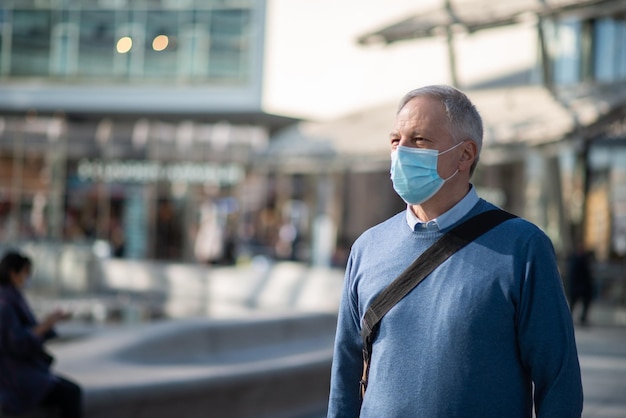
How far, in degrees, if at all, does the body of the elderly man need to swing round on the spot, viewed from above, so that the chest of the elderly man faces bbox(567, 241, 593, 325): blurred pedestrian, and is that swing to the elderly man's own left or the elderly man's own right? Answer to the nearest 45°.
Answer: approximately 135° to the elderly man's own right

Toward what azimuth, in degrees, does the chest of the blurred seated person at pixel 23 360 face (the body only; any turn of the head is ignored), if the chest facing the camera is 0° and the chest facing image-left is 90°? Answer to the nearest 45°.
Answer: approximately 270°

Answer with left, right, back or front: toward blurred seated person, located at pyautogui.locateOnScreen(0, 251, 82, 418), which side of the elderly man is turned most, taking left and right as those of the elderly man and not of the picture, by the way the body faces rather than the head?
right

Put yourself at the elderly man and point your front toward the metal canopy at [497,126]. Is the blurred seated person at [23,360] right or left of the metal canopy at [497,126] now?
left

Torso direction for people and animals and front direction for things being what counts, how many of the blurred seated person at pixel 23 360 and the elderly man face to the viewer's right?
1

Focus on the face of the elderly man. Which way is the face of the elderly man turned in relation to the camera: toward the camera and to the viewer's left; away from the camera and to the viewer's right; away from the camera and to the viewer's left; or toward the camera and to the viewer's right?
toward the camera and to the viewer's left

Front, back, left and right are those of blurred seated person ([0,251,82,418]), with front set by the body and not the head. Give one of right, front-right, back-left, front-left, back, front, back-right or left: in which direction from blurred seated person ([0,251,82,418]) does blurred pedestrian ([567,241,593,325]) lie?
front-left

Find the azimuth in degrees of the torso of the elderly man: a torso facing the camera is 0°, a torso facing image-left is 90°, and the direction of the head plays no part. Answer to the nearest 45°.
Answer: approximately 45°

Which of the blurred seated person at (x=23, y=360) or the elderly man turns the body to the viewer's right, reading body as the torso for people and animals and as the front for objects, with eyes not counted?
the blurred seated person

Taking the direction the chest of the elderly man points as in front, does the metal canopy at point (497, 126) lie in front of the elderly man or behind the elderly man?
behind
